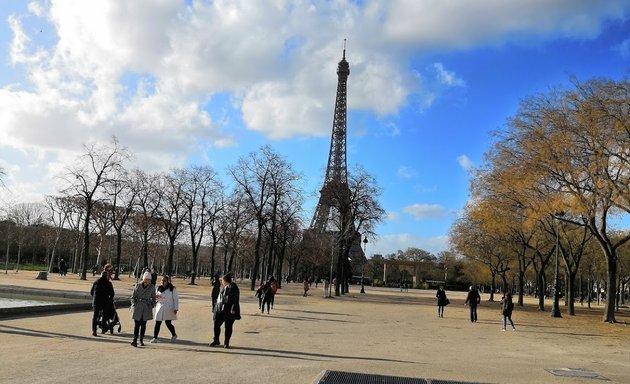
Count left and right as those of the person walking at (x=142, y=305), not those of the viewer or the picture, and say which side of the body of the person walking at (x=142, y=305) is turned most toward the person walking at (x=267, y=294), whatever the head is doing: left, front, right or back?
back

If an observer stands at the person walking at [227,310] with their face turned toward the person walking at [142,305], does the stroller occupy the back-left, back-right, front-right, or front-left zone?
front-right

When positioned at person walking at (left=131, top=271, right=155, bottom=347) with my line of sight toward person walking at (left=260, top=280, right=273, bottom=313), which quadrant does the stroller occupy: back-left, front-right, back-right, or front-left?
front-left

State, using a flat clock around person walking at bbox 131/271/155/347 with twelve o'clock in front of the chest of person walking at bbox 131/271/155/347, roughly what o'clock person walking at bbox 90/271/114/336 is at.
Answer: person walking at bbox 90/271/114/336 is roughly at 5 o'clock from person walking at bbox 131/271/155/347.

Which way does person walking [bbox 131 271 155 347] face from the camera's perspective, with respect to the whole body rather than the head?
toward the camera

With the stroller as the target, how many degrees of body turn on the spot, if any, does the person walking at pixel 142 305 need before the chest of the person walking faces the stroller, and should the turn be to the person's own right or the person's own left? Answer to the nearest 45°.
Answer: approximately 180°

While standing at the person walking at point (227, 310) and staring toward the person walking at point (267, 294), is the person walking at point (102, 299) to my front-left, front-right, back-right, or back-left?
front-left
